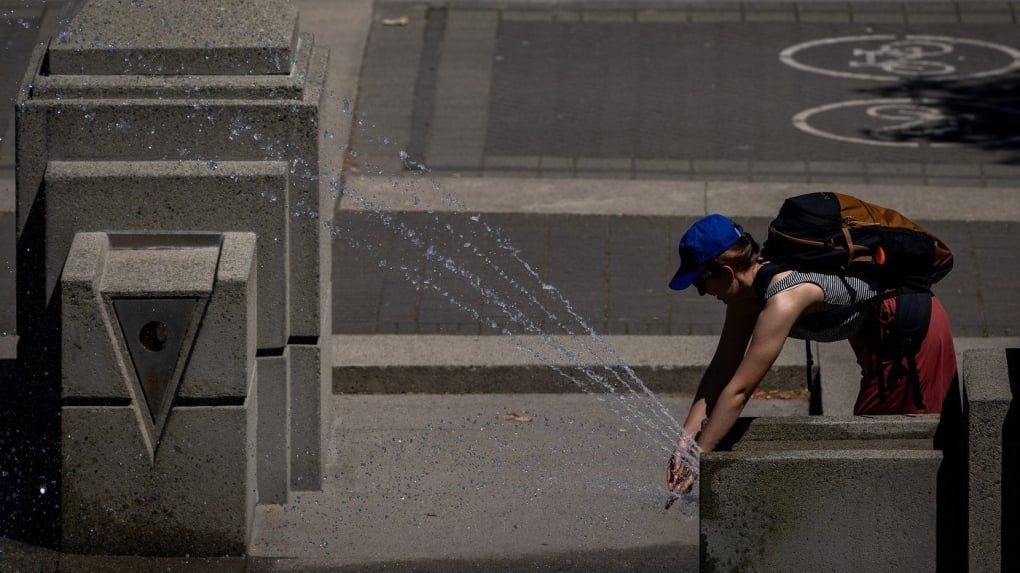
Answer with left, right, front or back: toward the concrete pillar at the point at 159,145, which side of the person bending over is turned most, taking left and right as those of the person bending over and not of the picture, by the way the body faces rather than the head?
front

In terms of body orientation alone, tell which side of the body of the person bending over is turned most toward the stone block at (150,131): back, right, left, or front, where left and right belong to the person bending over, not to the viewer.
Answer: front

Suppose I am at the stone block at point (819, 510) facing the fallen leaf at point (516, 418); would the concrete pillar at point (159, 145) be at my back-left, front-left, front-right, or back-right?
front-left

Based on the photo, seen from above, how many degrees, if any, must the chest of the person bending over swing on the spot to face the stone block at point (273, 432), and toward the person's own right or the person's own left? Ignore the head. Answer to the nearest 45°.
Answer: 0° — they already face it

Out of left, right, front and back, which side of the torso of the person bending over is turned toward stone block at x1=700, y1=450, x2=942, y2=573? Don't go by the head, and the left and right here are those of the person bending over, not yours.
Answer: left

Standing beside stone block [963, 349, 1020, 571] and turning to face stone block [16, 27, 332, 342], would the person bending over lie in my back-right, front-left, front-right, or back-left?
front-right

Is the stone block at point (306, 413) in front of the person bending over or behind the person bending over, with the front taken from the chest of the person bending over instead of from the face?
in front

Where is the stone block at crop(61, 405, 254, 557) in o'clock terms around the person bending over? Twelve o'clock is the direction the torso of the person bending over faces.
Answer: The stone block is roughly at 12 o'clock from the person bending over.

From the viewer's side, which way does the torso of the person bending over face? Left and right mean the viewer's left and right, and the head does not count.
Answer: facing to the left of the viewer

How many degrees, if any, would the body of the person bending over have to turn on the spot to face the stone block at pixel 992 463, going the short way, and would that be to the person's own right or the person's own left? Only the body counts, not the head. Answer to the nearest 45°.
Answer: approximately 135° to the person's own left

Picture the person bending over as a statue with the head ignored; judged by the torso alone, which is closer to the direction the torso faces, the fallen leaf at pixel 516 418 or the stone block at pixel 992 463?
the fallen leaf

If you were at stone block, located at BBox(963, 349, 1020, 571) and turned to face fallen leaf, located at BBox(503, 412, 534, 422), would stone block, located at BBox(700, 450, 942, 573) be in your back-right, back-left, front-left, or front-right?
front-left

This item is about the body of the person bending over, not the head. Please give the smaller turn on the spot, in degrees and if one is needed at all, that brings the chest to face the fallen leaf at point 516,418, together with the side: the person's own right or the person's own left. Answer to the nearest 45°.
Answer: approximately 45° to the person's own right

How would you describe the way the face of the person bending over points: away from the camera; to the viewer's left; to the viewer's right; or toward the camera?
to the viewer's left
